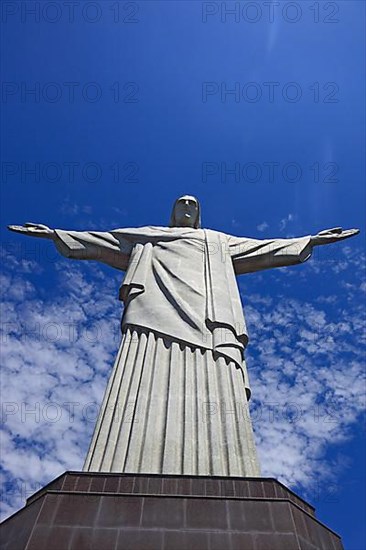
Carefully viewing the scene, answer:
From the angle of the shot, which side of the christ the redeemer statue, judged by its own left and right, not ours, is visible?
front
